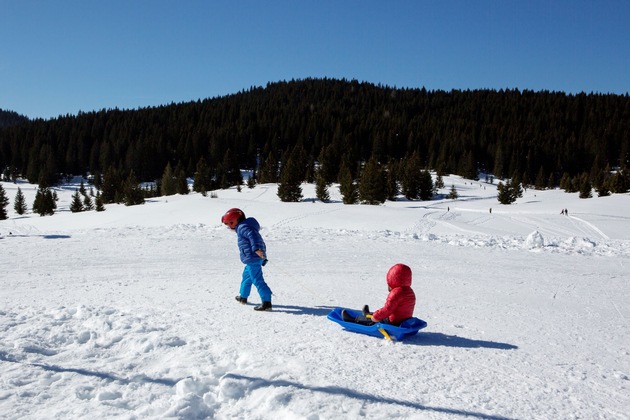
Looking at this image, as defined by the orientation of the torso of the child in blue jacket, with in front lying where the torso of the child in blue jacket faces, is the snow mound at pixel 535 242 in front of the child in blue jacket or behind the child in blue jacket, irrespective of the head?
behind

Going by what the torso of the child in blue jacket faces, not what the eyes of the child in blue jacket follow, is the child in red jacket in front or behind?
behind

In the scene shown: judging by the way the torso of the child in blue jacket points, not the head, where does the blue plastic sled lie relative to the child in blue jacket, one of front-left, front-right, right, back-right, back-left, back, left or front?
back-left

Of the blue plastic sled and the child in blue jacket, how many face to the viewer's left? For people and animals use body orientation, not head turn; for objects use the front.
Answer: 2

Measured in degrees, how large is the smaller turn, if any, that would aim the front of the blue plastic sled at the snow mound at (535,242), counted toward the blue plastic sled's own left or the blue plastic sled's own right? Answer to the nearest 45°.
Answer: approximately 135° to the blue plastic sled's own right

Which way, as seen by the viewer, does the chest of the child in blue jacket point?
to the viewer's left

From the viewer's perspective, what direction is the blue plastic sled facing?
to the viewer's left

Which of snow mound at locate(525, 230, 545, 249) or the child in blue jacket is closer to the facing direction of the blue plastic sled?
the child in blue jacket

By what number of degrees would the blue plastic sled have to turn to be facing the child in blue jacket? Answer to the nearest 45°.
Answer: approximately 45° to its right
